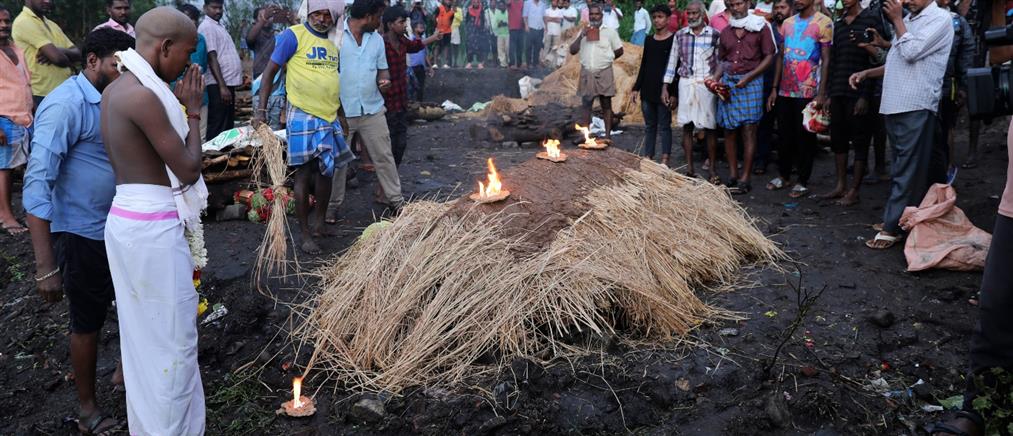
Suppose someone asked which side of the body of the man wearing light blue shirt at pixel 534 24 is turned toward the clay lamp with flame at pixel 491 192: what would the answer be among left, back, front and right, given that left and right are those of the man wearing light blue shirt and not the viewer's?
front

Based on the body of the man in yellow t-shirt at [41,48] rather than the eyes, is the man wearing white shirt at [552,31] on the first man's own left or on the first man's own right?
on the first man's own left

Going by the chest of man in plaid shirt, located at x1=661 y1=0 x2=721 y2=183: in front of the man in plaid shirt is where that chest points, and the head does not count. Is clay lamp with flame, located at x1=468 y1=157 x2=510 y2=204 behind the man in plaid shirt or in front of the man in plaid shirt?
in front

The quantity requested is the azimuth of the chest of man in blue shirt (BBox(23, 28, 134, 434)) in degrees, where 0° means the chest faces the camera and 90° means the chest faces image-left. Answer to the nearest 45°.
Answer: approximately 270°

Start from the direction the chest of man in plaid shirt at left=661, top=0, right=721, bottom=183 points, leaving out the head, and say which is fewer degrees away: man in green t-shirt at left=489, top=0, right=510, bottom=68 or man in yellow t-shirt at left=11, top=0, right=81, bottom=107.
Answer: the man in yellow t-shirt

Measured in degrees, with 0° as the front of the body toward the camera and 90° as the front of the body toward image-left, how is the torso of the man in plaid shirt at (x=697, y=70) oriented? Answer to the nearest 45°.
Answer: approximately 0°

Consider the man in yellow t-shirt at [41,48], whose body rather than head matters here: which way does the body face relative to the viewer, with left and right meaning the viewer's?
facing the viewer and to the right of the viewer
